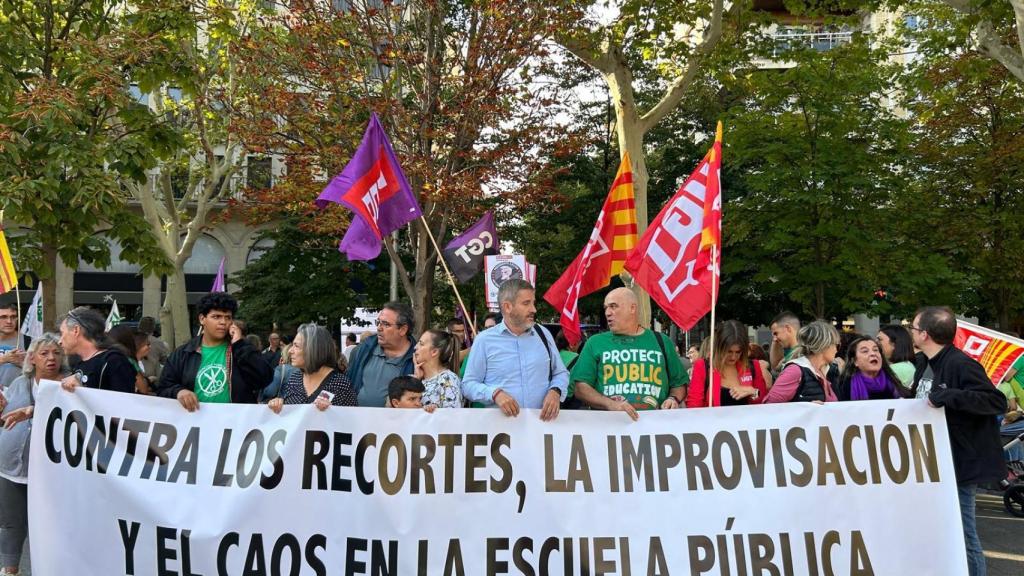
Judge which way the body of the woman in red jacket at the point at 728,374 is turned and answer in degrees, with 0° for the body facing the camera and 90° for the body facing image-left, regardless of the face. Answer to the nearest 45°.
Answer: approximately 0°

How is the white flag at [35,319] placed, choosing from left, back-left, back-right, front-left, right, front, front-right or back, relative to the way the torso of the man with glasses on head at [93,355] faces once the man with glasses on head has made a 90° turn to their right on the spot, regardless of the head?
front-right

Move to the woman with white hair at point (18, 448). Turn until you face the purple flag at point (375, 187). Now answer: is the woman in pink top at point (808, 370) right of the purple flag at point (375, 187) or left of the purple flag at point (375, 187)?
right

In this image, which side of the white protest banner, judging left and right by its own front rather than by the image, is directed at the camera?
front

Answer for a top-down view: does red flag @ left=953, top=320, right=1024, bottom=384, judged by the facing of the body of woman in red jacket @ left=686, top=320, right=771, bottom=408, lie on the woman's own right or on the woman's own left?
on the woman's own left

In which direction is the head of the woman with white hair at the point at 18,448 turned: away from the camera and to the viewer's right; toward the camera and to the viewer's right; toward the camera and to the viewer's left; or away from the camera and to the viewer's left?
toward the camera and to the viewer's right

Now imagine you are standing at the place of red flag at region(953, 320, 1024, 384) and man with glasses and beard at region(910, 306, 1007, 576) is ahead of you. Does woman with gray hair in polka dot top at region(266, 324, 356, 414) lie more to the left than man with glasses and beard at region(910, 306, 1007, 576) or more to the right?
right

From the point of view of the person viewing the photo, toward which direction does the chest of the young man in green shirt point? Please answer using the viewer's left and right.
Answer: facing the viewer

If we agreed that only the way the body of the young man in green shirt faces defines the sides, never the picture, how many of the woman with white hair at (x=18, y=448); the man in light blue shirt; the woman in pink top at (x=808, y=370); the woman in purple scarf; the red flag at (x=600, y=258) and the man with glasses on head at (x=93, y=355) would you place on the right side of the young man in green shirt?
2

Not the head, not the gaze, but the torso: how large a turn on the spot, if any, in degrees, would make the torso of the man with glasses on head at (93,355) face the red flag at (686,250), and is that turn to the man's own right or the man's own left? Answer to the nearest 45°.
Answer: approximately 135° to the man's own left

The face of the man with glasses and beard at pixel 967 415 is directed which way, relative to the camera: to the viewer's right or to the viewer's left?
to the viewer's left

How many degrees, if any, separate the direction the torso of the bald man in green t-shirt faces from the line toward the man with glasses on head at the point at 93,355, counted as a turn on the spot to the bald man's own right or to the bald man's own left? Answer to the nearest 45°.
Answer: approximately 90° to the bald man's own right

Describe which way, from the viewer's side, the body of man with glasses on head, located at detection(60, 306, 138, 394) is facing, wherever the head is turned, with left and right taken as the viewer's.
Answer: facing the viewer and to the left of the viewer

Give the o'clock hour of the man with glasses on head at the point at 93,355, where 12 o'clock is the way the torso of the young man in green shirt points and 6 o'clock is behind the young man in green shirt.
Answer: The man with glasses on head is roughly at 3 o'clock from the young man in green shirt.

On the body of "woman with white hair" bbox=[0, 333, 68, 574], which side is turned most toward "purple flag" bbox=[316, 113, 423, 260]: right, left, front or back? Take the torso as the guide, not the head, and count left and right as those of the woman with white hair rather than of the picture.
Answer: left
